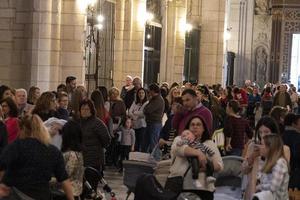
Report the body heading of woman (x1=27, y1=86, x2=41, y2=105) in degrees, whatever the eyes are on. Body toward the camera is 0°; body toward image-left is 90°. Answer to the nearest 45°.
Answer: approximately 315°

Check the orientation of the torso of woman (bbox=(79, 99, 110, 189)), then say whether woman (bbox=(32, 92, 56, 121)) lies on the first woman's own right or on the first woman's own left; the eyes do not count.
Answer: on the first woman's own right

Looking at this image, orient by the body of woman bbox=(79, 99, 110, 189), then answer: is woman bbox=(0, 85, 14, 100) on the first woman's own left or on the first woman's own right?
on the first woman's own right

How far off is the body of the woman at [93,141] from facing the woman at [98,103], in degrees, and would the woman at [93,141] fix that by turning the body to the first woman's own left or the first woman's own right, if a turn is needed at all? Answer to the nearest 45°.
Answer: approximately 135° to the first woman's own right
